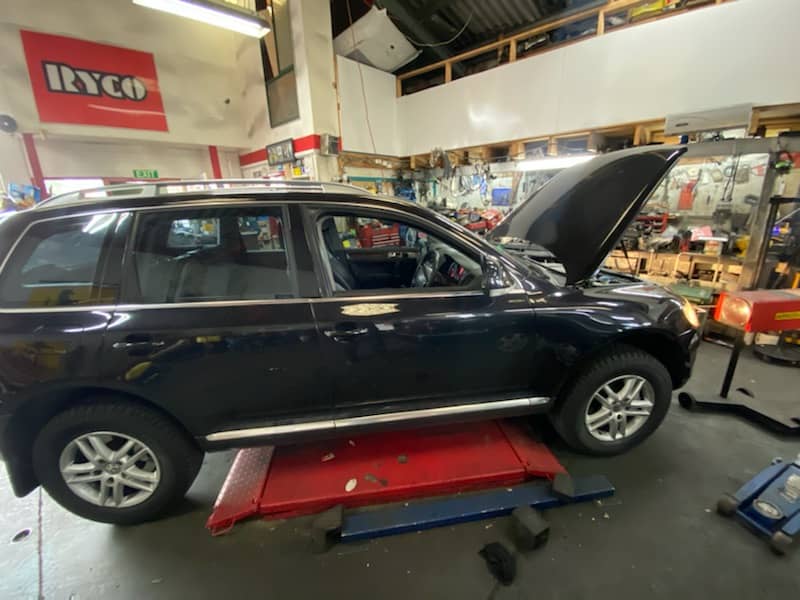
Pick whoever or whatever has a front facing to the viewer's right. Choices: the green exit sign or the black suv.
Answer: the black suv

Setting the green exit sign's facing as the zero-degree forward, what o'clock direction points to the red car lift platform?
The red car lift platform is roughly at 12 o'clock from the green exit sign.

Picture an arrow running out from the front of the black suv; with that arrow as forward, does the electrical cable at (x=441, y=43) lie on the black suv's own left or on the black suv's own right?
on the black suv's own left

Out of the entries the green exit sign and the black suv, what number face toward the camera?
1

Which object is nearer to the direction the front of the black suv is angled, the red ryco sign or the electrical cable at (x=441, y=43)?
the electrical cable

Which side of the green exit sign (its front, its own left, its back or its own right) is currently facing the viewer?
front

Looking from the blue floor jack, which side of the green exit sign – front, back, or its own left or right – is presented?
front

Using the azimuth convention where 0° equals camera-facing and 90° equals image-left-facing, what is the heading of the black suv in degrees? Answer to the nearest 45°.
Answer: approximately 270°

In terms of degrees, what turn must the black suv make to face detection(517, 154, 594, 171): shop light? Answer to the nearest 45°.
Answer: approximately 45° to its left

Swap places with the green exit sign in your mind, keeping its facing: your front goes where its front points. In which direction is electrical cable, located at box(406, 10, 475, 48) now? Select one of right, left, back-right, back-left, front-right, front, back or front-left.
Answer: front-left

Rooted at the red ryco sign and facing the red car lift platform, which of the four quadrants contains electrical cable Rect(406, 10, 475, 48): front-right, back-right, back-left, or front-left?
front-left

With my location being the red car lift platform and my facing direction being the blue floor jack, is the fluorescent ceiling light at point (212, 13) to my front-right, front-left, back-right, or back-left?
back-left

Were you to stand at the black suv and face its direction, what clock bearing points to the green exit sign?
The green exit sign is roughly at 8 o'clock from the black suv.
